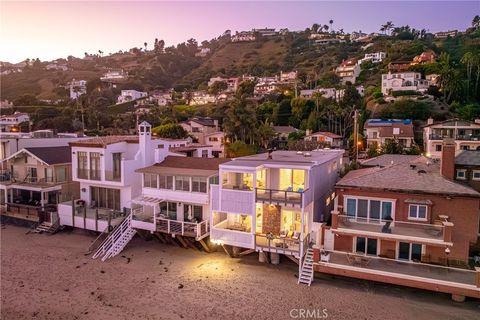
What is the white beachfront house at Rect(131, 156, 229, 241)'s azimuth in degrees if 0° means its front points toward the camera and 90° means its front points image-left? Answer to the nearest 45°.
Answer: approximately 45°

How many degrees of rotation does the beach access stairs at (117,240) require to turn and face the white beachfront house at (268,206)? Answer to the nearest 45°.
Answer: approximately 90° to its left

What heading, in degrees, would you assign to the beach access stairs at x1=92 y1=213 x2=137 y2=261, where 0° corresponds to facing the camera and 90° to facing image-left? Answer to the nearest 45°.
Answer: approximately 45°

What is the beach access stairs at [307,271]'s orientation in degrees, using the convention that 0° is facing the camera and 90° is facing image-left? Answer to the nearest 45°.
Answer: approximately 0°

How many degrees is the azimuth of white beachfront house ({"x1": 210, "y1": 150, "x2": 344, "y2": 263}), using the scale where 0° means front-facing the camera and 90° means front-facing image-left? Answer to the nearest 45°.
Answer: approximately 45°

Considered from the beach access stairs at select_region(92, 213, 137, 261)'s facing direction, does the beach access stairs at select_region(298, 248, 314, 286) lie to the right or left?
on its left
